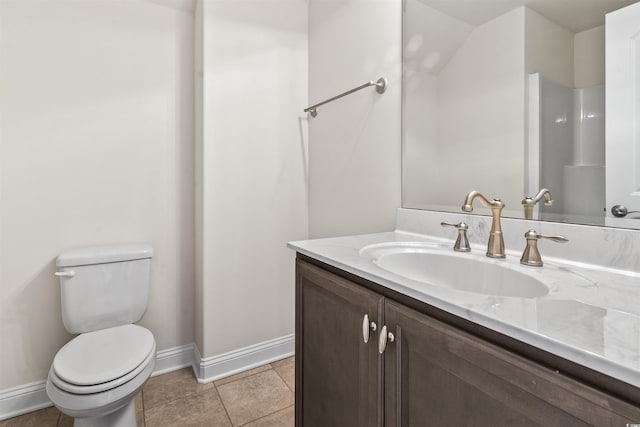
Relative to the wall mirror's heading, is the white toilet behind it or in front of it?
in front

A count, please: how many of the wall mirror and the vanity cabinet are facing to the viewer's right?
0

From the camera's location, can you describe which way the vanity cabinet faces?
facing the viewer and to the left of the viewer

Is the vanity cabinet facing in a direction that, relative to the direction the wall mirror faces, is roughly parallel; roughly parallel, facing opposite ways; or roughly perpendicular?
roughly parallel

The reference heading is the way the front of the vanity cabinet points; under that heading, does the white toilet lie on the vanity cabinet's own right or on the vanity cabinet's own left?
on the vanity cabinet's own right
